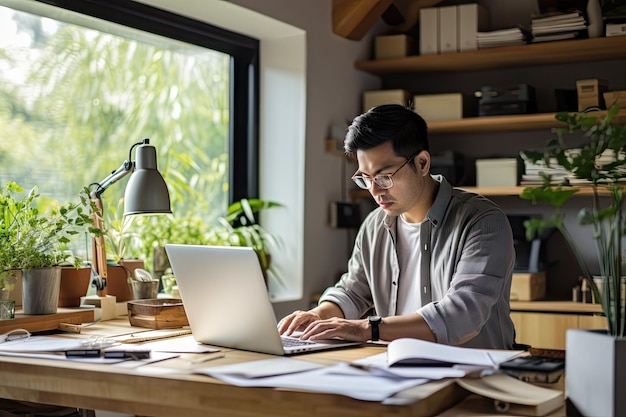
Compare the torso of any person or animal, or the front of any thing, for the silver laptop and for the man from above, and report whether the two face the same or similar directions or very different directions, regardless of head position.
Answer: very different directions

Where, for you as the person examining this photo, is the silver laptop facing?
facing away from the viewer and to the right of the viewer

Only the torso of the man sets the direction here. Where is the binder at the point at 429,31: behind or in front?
behind

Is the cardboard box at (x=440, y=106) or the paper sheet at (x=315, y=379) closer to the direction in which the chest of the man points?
the paper sheet

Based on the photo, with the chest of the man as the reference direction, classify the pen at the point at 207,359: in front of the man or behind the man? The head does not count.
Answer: in front

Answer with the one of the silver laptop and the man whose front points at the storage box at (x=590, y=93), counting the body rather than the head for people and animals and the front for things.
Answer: the silver laptop

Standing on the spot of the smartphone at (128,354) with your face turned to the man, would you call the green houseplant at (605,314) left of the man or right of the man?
right

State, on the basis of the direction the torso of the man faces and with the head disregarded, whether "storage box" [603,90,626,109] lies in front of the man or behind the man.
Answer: behind

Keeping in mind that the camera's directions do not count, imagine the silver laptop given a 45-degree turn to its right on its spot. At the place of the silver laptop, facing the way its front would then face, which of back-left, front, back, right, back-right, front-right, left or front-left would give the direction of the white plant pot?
front-right

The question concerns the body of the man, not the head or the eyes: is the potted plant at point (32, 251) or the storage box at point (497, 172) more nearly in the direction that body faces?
the potted plant

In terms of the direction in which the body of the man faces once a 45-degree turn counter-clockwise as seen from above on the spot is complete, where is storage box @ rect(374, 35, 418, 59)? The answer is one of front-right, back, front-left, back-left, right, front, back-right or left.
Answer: back

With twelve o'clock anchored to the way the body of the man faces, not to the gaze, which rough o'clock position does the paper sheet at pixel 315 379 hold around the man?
The paper sheet is roughly at 11 o'clock from the man.
